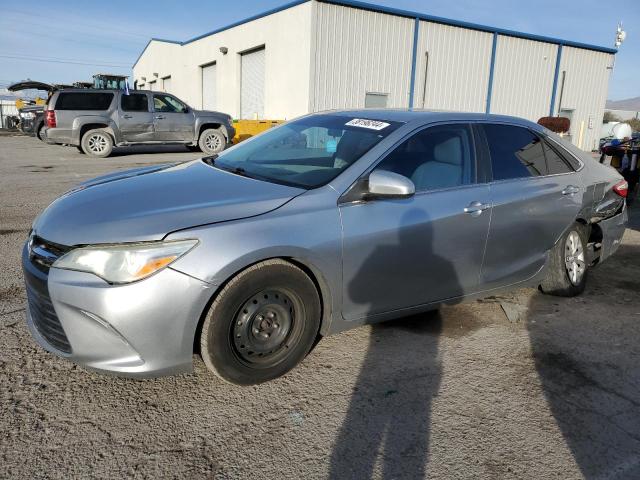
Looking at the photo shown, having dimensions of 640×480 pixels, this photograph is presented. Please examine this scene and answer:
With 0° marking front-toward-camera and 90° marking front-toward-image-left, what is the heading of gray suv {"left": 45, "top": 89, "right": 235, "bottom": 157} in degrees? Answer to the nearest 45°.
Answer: approximately 270°

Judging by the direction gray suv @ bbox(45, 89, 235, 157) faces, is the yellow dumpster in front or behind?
in front

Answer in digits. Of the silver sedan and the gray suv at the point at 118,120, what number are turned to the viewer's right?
1

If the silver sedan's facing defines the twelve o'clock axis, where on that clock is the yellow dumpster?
The yellow dumpster is roughly at 4 o'clock from the silver sedan.

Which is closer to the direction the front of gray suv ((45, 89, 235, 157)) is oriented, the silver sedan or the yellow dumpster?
the yellow dumpster

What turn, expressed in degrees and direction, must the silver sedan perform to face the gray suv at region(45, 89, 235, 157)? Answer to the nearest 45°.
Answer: approximately 90° to its right

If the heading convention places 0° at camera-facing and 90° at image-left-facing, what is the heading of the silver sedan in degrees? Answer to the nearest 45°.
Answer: approximately 45°

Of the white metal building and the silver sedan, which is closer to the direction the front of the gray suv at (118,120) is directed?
the white metal building

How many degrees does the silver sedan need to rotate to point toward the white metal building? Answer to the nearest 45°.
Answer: approximately 135° to its right

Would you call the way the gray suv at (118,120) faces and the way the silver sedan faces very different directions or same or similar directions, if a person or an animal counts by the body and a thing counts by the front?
very different directions

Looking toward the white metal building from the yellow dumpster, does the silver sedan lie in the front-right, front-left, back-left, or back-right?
back-right

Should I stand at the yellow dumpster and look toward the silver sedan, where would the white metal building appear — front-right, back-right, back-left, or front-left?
back-left
